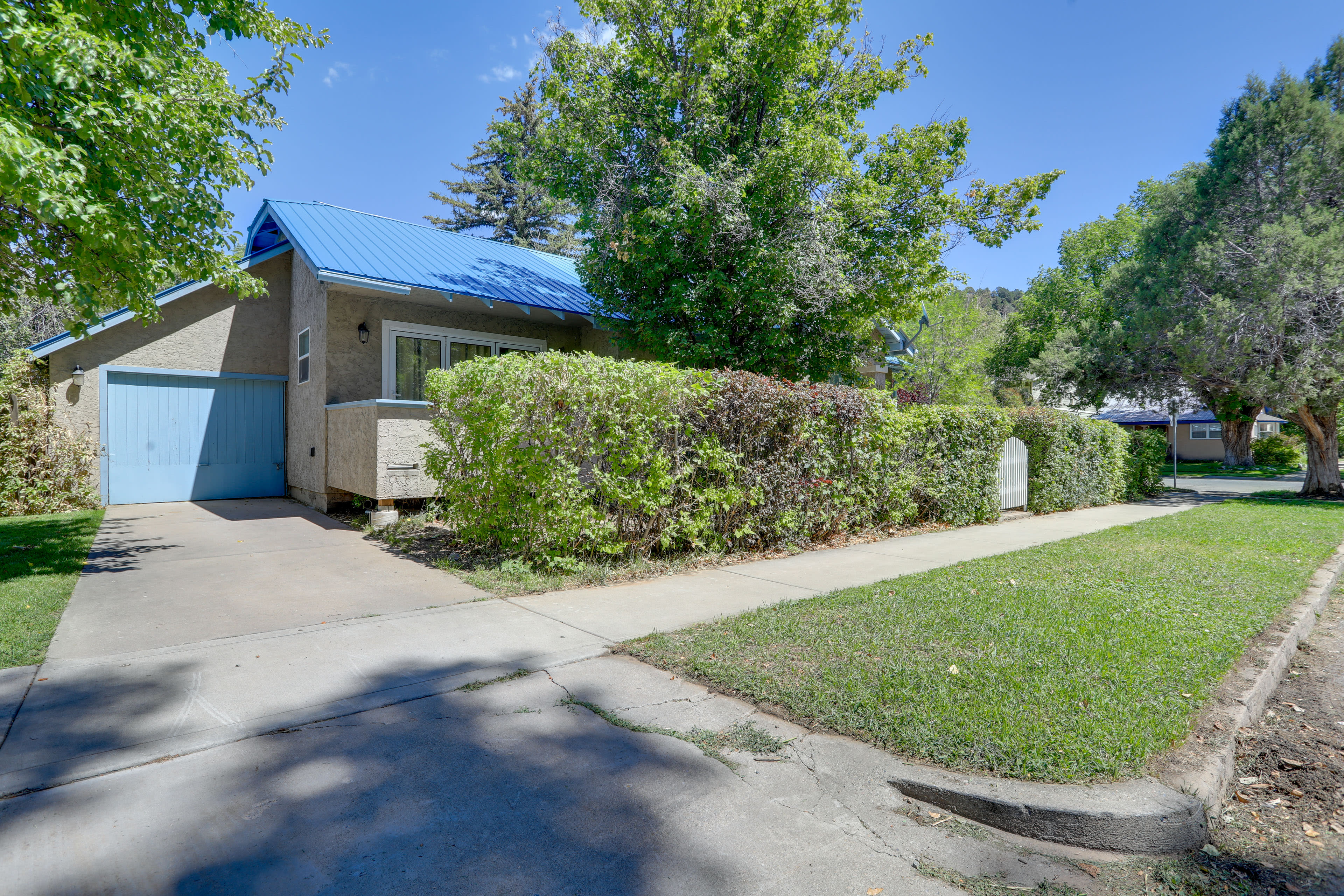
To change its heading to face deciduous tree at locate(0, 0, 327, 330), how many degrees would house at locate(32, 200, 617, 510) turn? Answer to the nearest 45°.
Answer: approximately 45° to its right

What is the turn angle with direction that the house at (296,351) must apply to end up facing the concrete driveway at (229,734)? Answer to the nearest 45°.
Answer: approximately 45° to its right

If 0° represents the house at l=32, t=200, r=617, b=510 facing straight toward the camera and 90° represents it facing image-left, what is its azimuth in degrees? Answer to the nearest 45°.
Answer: approximately 315°

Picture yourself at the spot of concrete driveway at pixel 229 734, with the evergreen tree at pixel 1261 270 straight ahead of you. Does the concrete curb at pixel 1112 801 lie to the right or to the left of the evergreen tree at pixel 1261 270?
right

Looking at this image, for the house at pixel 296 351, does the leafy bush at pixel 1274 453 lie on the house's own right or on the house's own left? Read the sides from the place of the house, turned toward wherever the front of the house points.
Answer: on the house's own left

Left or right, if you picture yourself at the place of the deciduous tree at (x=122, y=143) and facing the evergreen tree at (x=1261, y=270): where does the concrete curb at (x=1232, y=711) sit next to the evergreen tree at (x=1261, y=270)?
right

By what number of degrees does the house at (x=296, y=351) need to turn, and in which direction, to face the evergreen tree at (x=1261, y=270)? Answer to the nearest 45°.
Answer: approximately 45° to its left

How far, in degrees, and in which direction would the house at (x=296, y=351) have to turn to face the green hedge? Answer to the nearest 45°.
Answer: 0° — it already faces it
